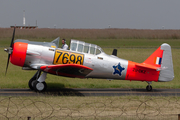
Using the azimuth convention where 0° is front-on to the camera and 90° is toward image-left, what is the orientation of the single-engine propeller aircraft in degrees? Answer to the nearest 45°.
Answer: approximately 90°
